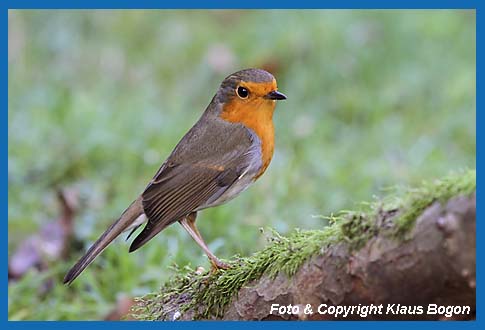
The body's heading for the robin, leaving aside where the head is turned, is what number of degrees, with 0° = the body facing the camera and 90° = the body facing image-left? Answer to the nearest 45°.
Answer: approximately 270°
